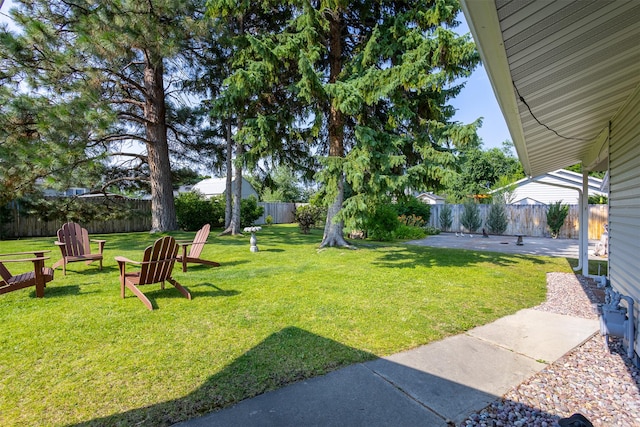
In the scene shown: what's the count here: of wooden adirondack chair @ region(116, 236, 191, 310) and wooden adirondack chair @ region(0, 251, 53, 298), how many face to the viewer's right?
1

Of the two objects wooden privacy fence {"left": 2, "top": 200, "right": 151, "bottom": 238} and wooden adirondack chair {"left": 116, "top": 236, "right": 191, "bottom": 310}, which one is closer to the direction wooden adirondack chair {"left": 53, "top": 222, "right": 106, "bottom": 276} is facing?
the wooden adirondack chair

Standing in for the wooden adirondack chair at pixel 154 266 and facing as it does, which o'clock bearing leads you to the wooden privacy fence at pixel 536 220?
The wooden privacy fence is roughly at 4 o'clock from the wooden adirondack chair.

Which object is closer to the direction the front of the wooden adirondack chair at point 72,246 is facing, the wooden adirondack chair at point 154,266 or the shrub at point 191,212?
the wooden adirondack chair

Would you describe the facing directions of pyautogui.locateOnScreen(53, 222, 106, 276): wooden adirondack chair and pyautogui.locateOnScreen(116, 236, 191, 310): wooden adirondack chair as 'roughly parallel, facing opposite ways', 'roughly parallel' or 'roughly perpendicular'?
roughly parallel, facing opposite ways

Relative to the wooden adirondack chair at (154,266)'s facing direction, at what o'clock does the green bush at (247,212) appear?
The green bush is roughly at 2 o'clock from the wooden adirondack chair.

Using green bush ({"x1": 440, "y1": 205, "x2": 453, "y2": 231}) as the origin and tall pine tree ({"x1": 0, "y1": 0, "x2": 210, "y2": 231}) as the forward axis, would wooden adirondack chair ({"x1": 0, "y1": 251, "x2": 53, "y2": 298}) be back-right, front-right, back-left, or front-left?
front-left

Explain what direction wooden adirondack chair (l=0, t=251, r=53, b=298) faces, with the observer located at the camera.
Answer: facing to the right of the viewer

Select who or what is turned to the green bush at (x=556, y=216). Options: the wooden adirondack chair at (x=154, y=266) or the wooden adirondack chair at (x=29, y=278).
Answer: the wooden adirondack chair at (x=29, y=278)

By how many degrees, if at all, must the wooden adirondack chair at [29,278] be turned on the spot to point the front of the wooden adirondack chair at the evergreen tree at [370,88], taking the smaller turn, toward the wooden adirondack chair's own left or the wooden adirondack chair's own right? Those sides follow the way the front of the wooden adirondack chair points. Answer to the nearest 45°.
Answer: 0° — it already faces it

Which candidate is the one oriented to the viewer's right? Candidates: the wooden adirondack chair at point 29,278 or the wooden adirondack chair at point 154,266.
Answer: the wooden adirondack chair at point 29,278

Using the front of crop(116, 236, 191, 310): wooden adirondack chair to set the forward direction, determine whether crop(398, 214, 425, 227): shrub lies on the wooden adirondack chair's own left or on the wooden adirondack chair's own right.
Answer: on the wooden adirondack chair's own right

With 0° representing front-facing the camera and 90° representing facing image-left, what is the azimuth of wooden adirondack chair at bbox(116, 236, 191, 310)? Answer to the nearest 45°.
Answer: approximately 135°

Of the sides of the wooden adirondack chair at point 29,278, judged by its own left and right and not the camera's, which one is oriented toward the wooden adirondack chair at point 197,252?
front

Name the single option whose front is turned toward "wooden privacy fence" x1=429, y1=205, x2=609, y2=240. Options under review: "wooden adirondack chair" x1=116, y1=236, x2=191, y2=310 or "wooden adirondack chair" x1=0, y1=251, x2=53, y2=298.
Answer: "wooden adirondack chair" x1=0, y1=251, x2=53, y2=298

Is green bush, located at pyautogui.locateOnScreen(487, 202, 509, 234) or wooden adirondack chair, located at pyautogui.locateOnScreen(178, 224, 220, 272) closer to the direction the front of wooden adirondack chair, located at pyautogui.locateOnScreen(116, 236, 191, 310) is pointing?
the wooden adirondack chair
